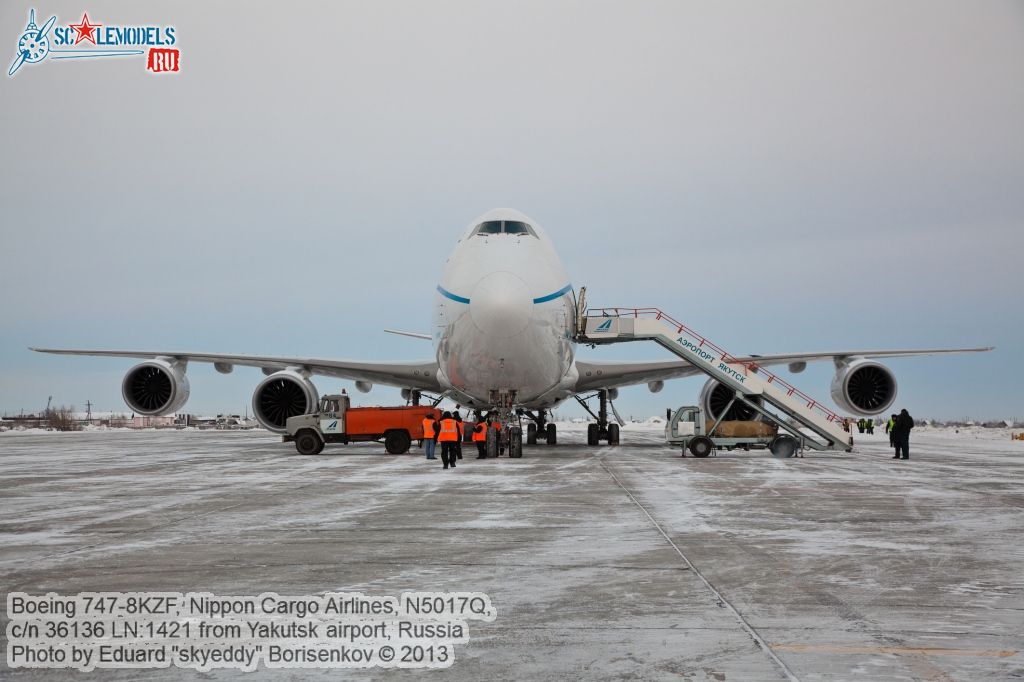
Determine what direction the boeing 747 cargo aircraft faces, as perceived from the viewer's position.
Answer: facing the viewer

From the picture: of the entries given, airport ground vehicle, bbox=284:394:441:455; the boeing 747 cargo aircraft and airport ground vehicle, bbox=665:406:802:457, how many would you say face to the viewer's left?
2

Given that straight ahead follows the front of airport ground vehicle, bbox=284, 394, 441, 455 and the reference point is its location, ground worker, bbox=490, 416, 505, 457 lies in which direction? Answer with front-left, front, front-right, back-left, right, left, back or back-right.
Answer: back-left

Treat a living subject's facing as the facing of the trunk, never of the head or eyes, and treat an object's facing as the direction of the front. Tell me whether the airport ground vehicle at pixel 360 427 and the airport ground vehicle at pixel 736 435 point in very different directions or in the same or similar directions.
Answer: same or similar directions

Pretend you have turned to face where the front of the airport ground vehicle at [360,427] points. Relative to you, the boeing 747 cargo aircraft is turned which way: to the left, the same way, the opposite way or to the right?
to the left

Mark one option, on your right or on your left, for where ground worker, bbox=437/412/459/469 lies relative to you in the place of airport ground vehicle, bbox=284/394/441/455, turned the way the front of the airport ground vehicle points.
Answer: on your left

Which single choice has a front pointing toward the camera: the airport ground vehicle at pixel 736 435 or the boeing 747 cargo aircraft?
the boeing 747 cargo aircraft

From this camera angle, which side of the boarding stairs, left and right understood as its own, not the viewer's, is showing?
left

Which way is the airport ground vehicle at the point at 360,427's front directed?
to the viewer's left

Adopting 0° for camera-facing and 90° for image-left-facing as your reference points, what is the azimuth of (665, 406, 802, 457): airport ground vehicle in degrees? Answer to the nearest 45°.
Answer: approximately 90°

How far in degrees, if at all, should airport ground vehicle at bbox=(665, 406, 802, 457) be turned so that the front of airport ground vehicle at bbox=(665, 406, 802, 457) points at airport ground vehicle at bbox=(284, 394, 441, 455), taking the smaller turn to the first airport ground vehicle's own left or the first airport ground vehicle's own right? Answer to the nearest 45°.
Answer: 0° — it already faces it

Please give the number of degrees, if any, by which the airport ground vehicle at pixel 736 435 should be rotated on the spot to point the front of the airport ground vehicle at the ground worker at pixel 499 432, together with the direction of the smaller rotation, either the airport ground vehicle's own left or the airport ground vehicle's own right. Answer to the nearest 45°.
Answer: approximately 45° to the airport ground vehicle's own left

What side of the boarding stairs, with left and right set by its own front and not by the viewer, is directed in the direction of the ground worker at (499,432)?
front

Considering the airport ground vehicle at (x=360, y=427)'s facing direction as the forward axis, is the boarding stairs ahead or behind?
behind

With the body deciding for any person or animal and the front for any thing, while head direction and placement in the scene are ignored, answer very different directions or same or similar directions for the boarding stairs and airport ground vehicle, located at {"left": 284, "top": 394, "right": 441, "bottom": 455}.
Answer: same or similar directions

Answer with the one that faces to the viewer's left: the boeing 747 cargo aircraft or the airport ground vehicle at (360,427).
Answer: the airport ground vehicle
